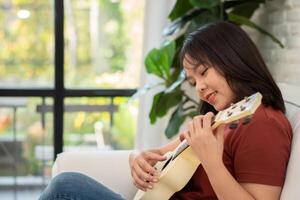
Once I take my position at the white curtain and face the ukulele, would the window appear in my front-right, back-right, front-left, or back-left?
back-right

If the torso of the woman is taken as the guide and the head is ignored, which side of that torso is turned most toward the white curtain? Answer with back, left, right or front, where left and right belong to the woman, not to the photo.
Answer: right

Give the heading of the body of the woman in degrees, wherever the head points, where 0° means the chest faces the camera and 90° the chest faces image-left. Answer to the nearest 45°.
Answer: approximately 90°

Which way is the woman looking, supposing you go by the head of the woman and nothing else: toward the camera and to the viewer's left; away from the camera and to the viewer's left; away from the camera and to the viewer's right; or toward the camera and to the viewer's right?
toward the camera and to the viewer's left

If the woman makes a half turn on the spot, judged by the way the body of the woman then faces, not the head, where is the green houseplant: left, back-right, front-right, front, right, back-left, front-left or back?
left

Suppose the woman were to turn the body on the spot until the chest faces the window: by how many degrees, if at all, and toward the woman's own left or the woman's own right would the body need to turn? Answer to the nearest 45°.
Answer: approximately 45° to the woman's own right

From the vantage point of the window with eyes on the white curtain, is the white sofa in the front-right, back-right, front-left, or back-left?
front-right
